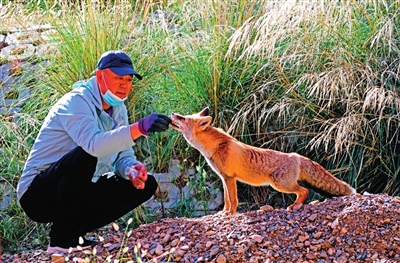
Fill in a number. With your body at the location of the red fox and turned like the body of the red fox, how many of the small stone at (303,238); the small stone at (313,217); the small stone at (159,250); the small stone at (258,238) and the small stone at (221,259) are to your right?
0

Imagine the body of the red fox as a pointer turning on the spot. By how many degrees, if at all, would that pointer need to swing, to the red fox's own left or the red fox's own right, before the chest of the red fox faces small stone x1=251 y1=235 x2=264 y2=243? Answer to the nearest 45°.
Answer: approximately 90° to the red fox's own left

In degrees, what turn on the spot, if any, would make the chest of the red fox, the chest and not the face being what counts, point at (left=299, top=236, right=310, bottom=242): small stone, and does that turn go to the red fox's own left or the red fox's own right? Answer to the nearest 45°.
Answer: approximately 90° to the red fox's own left

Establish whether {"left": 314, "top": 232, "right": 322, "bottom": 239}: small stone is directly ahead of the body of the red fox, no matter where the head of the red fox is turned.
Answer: no

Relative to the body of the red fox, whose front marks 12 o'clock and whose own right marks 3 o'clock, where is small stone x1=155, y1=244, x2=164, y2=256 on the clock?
The small stone is roughly at 10 o'clock from the red fox.

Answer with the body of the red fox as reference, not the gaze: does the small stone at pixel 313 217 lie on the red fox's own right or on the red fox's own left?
on the red fox's own left

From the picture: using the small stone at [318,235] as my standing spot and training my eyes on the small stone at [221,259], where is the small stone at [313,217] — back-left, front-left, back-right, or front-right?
back-right

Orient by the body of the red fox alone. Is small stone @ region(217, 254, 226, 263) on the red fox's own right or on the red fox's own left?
on the red fox's own left

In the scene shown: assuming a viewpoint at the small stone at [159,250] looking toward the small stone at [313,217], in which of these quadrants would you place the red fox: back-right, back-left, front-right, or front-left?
front-left

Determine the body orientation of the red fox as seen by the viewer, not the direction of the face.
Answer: to the viewer's left

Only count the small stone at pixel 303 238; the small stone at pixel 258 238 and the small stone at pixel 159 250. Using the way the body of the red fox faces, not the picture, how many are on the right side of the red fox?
0

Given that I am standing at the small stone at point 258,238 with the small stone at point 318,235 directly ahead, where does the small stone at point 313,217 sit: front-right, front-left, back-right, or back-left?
front-left
